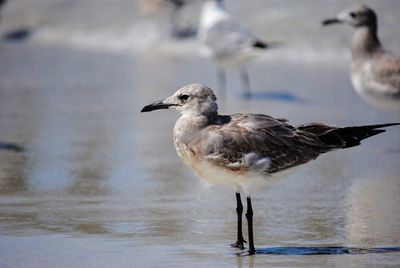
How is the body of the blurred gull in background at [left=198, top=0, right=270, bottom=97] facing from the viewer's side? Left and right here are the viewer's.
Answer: facing to the left of the viewer

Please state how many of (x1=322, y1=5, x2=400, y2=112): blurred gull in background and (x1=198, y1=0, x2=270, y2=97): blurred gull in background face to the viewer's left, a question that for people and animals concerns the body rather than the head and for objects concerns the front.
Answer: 2

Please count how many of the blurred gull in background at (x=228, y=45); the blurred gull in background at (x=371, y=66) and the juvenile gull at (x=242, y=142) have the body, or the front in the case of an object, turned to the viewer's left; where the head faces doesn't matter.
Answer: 3

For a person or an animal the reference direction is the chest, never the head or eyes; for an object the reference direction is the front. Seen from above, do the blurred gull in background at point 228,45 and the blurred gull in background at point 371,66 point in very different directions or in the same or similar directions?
same or similar directions

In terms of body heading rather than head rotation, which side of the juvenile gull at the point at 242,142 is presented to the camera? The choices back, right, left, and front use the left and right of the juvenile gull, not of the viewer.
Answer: left

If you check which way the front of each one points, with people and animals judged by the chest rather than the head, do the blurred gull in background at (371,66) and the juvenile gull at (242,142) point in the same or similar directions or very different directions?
same or similar directions

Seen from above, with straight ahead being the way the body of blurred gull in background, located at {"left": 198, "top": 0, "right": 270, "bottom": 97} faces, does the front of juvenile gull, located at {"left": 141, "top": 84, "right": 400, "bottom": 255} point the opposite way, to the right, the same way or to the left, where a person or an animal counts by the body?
the same way

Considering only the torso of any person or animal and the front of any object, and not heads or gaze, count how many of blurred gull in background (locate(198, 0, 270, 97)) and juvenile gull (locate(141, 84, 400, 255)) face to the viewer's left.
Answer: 2

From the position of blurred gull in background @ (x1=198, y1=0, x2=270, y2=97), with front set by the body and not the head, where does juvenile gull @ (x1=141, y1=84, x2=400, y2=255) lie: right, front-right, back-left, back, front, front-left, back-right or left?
left

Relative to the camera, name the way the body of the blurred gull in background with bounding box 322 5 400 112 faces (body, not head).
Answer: to the viewer's left
